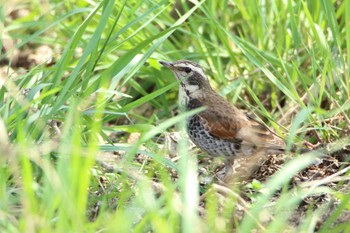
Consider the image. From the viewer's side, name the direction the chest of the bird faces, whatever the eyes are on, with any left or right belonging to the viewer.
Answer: facing to the left of the viewer
